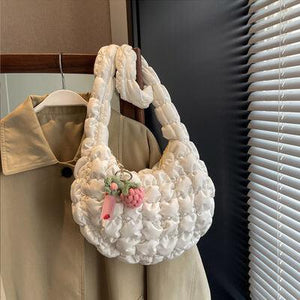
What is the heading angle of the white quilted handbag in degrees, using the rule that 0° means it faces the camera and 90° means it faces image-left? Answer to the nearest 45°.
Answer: approximately 0°

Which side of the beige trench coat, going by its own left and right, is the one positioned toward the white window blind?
left

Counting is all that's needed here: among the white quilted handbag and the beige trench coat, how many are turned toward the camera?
2

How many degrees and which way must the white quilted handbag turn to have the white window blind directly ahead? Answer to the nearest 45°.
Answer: approximately 135° to its left

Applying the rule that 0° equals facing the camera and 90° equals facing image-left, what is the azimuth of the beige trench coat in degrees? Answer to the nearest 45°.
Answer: approximately 0°
